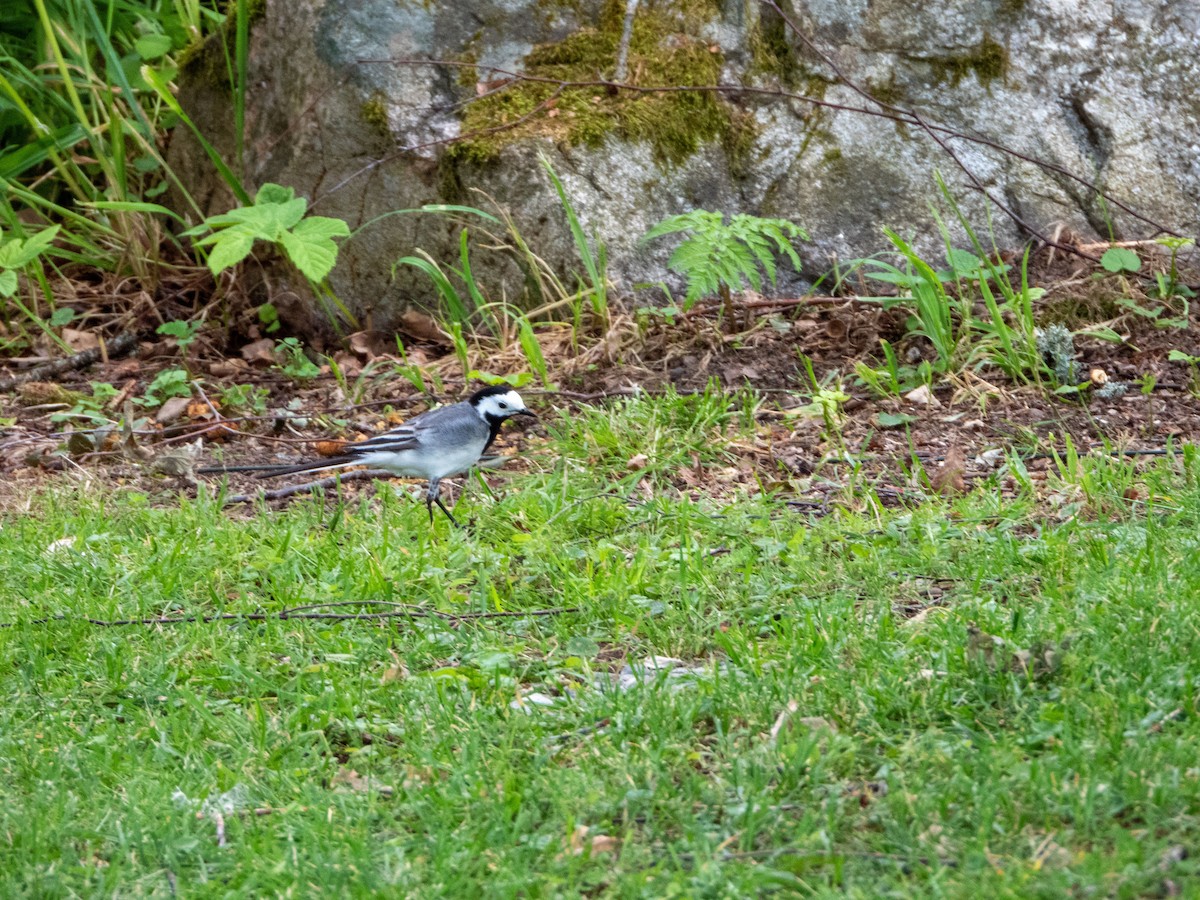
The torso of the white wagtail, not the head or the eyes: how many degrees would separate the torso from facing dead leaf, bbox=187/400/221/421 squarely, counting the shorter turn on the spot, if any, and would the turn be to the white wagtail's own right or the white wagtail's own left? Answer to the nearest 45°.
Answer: approximately 135° to the white wagtail's own left

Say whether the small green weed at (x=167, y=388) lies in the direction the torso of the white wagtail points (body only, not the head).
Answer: no

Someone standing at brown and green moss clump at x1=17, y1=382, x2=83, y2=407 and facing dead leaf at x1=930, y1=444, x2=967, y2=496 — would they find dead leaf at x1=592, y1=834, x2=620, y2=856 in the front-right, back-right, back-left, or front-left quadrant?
front-right

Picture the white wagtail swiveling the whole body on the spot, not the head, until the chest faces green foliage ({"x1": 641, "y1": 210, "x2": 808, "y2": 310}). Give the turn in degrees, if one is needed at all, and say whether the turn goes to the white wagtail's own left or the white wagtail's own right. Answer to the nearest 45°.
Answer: approximately 45° to the white wagtail's own left

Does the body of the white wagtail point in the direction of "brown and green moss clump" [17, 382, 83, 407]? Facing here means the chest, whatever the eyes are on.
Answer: no

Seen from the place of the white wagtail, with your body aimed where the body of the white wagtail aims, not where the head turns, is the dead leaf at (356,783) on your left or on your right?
on your right

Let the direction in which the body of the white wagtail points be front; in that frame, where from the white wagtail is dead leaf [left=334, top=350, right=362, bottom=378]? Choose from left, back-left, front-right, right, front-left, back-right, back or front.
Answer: left

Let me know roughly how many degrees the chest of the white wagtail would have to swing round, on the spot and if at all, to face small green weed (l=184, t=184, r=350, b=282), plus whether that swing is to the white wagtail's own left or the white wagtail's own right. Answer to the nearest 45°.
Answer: approximately 90° to the white wagtail's own left

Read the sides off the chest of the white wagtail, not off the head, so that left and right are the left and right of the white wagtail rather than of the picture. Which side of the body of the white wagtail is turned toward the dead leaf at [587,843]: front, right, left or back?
right

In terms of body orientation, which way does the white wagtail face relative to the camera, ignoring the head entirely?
to the viewer's right

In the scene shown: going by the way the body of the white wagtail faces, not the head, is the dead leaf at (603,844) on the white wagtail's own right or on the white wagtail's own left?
on the white wagtail's own right

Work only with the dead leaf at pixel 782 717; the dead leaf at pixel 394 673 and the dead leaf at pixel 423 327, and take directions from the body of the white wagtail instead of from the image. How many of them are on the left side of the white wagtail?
1

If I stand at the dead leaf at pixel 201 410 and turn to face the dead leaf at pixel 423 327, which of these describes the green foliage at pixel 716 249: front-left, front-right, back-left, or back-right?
front-right

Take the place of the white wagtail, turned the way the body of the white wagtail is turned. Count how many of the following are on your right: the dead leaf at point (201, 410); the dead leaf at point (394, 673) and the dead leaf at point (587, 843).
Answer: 2

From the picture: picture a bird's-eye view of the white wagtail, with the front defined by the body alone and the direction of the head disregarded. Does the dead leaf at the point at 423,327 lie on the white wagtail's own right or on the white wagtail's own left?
on the white wagtail's own left

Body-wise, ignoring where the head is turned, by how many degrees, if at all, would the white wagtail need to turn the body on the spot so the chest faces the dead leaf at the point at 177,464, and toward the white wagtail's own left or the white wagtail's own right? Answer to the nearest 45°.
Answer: approximately 135° to the white wagtail's own left

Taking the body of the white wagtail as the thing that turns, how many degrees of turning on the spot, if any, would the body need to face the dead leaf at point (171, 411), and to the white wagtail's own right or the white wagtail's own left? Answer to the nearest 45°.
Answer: approximately 135° to the white wagtail's own left
